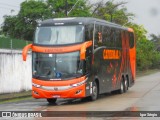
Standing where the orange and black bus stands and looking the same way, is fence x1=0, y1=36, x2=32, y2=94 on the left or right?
on its right

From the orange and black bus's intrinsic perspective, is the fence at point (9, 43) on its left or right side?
on its right

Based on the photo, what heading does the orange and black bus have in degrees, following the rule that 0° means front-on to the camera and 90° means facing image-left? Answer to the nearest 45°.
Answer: approximately 45°
